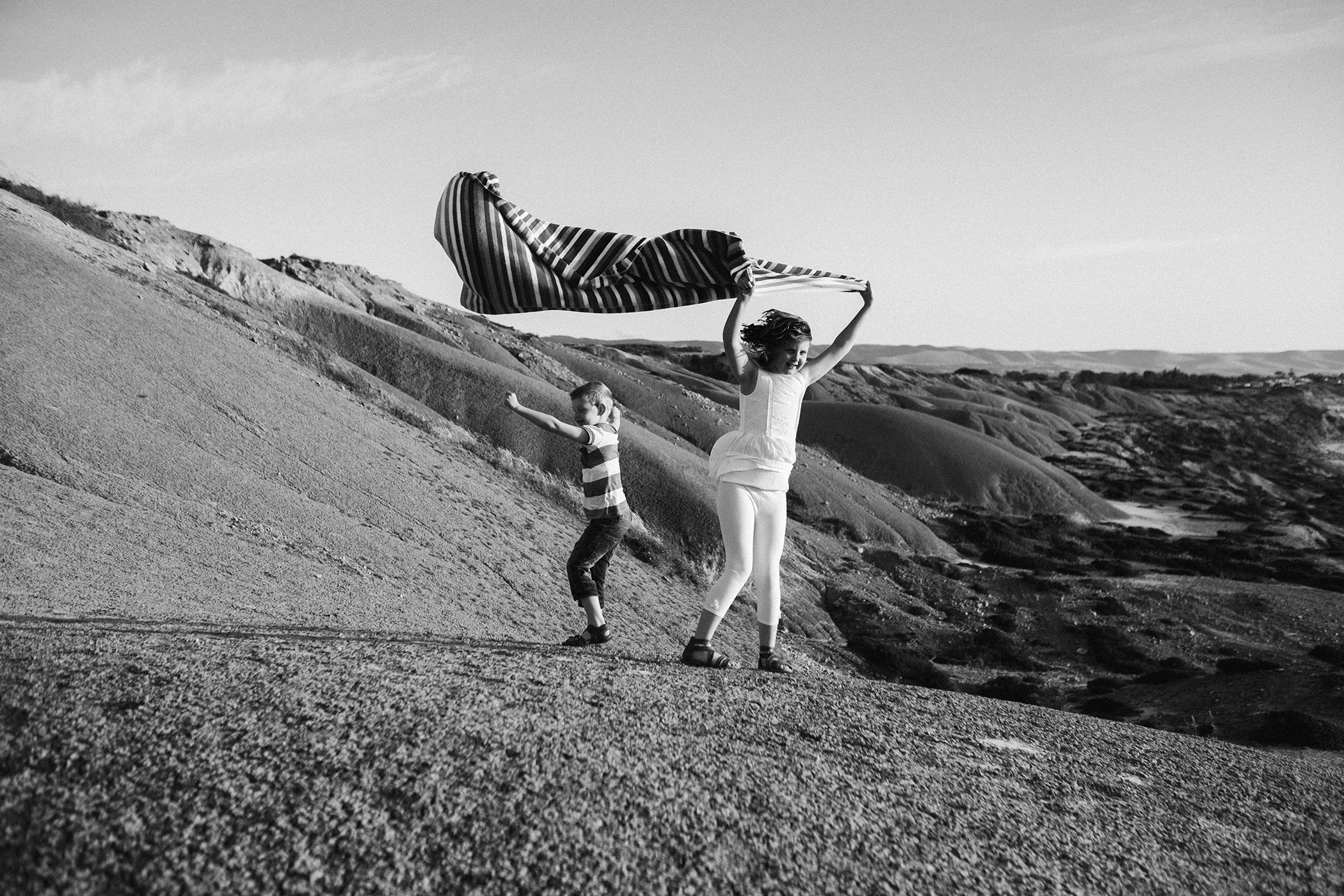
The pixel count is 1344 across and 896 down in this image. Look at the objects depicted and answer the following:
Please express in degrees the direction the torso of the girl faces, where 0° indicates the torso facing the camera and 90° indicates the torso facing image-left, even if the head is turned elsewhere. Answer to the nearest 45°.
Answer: approximately 315°

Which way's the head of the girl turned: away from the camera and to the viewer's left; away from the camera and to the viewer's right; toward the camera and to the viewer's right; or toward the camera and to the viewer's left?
toward the camera and to the viewer's right
